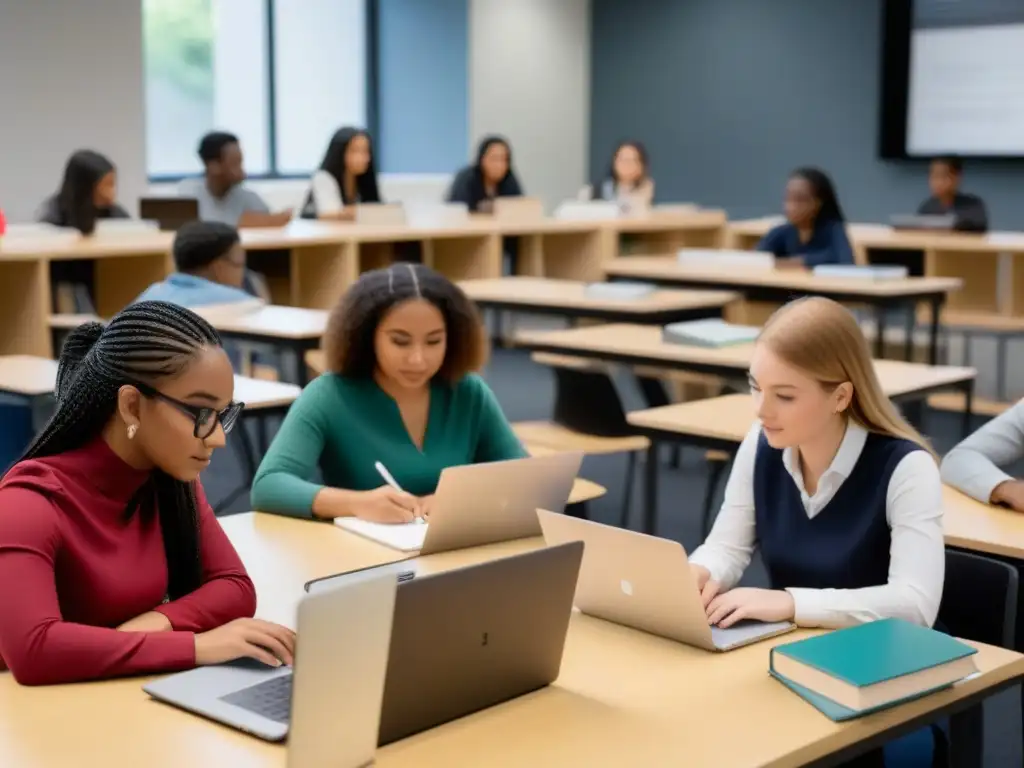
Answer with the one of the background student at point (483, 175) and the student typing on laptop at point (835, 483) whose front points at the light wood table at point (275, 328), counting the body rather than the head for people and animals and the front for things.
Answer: the background student

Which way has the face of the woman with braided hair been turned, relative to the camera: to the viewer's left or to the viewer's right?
to the viewer's right

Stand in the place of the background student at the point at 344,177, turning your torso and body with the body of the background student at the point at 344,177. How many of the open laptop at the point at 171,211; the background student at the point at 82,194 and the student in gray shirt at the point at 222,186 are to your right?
3

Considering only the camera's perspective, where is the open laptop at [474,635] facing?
facing away from the viewer and to the left of the viewer

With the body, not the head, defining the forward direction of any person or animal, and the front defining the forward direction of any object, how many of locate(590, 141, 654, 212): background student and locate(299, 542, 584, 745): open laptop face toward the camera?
1

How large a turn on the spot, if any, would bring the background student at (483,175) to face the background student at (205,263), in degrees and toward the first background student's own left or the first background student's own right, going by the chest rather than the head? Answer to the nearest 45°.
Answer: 0° — they already face them

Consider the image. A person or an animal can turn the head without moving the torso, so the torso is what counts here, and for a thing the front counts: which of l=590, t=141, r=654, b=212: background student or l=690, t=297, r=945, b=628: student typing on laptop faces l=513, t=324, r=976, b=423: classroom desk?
the background student

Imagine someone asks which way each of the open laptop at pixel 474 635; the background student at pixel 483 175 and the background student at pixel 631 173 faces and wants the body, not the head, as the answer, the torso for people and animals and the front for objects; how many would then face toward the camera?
2

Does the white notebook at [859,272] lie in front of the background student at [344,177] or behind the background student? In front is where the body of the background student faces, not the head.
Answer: in front

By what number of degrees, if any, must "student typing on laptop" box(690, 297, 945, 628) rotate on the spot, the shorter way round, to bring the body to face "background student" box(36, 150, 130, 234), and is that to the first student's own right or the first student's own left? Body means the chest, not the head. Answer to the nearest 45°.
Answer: approximately 90° to the first student's own right

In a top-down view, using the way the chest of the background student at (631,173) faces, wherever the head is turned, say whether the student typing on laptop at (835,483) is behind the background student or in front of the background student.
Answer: in front

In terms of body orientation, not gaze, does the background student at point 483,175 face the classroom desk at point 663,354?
yes

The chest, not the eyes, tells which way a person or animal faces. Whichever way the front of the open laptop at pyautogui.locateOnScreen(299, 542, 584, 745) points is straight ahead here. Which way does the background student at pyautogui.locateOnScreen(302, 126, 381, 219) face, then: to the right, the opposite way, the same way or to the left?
the opposite way

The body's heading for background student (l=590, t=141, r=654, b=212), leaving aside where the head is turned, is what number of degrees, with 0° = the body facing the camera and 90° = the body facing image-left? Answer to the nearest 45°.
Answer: approximately 0°

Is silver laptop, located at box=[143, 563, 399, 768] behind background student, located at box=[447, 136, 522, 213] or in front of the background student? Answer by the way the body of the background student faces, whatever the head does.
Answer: in front

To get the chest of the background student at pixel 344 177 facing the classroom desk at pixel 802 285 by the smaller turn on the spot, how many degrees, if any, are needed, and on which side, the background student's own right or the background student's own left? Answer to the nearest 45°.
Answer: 0° — they already face it
